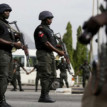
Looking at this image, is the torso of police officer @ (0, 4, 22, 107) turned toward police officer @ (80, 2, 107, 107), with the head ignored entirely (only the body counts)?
no

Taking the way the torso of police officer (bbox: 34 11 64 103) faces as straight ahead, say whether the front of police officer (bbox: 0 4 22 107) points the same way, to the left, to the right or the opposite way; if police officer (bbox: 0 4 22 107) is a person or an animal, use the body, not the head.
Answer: the same way

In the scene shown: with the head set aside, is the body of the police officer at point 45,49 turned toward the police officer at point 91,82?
no

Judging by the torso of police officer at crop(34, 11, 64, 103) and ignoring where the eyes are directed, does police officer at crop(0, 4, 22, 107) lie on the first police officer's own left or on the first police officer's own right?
on the first police officer's own right
